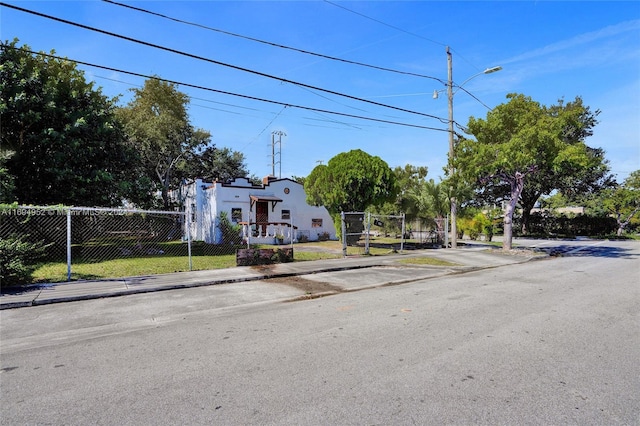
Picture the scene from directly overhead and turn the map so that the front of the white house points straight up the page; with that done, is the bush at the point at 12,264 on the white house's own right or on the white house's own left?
on the white house's own right

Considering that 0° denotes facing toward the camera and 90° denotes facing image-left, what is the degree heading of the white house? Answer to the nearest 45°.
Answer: approximately 315°

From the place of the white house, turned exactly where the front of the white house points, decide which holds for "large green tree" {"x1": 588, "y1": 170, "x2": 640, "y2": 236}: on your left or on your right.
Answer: on your left

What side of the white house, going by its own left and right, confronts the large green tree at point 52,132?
right
